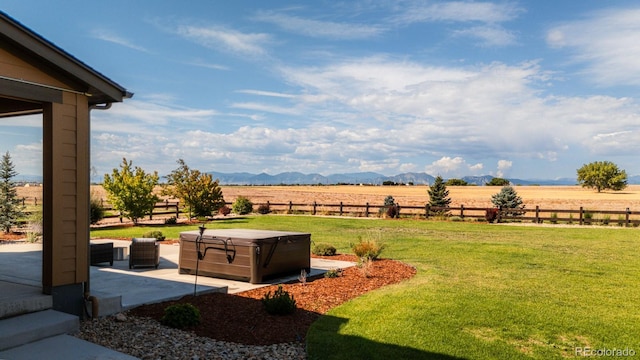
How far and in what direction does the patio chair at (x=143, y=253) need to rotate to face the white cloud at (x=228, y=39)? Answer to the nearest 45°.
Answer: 0° — it already faces it

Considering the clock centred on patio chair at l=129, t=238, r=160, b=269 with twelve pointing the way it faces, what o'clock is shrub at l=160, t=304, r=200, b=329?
The shrub is roughly at 6 o'clock from the patio chair.

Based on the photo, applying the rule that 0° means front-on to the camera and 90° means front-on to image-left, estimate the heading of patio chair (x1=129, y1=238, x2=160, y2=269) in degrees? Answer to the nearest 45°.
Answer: approximately 180°

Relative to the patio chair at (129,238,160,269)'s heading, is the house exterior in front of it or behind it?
behind

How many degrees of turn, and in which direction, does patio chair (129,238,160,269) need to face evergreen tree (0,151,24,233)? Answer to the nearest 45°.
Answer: approximately 45° to its left
